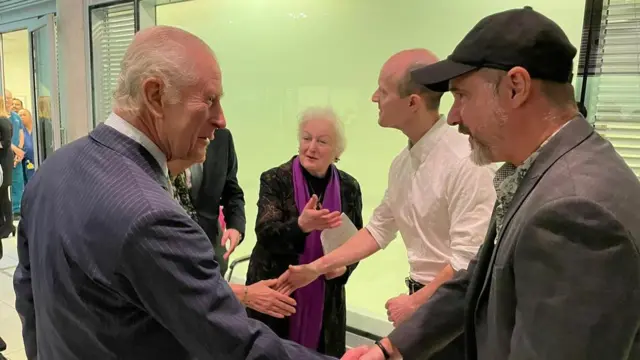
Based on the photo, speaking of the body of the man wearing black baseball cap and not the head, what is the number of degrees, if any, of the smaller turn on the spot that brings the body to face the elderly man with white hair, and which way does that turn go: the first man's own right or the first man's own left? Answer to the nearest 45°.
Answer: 0° — they already face them

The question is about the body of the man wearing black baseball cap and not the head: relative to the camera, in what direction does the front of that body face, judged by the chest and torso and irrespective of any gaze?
to the viewer's left

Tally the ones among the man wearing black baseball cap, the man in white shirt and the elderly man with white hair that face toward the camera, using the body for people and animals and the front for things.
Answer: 0

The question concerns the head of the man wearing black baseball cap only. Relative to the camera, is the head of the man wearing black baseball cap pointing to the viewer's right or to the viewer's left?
to the viewer's left

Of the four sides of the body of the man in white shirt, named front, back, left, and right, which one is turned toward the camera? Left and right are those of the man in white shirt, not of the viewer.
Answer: left

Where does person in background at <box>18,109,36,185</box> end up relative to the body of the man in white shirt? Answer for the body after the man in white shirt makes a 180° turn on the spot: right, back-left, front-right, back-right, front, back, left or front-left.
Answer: back-left

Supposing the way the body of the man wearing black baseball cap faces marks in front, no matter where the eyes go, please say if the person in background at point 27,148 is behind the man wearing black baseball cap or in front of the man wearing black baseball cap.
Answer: in front

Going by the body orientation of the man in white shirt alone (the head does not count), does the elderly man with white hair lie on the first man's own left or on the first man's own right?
on the first man's own left

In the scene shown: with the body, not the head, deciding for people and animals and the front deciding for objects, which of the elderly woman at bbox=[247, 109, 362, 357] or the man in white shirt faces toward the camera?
the elderly woman

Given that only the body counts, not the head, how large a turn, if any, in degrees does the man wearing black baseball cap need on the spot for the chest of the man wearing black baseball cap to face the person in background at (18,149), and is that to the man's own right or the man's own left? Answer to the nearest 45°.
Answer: approximately 45° to the man's own right

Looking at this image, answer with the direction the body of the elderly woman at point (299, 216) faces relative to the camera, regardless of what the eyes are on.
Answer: toward the camera

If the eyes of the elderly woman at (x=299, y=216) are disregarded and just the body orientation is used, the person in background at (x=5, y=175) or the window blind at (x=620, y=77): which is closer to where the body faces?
the window blind

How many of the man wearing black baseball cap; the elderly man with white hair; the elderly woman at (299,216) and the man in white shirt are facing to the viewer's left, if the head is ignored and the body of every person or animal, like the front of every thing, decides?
2

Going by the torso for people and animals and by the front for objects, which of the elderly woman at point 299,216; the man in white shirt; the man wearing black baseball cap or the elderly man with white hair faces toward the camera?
the elderly woman

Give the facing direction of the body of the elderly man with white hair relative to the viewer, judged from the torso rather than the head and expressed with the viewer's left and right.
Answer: facing away from the viewer and to the right of the viewer

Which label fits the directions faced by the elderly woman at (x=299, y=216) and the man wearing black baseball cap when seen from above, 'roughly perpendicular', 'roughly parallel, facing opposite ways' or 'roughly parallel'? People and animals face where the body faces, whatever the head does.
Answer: roughly perpendicular

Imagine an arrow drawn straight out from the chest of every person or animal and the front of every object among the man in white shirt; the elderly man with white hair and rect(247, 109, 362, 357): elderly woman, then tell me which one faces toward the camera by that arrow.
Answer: the elderly woman
